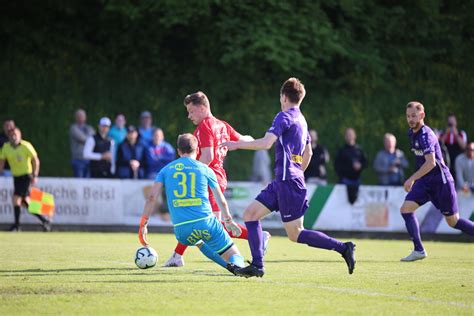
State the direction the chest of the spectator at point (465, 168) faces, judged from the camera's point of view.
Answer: toward the camera

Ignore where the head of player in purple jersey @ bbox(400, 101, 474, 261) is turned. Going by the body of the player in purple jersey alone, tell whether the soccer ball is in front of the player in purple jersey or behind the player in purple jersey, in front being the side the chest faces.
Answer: in front

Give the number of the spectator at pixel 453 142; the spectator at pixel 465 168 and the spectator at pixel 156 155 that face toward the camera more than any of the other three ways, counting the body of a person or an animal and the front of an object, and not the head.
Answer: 3

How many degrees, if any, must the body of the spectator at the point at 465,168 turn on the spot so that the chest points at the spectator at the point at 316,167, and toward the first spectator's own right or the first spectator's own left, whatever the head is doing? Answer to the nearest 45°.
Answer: approximately 90° to the first spectator's own right

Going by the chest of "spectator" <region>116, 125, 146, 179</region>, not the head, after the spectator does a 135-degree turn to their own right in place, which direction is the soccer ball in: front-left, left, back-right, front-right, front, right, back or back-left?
back-left

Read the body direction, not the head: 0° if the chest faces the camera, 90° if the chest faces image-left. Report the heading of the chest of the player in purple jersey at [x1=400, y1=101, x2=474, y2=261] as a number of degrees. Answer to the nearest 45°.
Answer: approximately 45°

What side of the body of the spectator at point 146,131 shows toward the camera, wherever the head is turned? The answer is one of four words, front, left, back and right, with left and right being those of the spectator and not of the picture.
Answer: front

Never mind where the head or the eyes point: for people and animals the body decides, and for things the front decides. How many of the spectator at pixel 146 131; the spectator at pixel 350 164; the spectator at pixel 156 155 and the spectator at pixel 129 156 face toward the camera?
4

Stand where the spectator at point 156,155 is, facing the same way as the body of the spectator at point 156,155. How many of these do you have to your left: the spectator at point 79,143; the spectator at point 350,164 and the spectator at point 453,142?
2

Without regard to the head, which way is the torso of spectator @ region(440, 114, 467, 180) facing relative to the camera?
toward the camera

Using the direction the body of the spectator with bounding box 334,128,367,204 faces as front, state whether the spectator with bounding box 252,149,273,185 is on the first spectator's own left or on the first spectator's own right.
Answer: on the first spectator's own right

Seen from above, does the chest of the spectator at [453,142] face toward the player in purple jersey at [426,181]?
yes

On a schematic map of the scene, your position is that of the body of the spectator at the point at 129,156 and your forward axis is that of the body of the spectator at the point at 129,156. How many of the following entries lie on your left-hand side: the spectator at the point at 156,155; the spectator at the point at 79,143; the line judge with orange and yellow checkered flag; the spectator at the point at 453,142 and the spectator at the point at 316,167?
3

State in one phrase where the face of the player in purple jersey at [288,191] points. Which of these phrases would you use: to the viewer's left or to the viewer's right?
to the viewer's left

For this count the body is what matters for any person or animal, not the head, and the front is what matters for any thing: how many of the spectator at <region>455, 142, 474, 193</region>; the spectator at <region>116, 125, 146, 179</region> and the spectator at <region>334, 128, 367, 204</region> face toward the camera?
3

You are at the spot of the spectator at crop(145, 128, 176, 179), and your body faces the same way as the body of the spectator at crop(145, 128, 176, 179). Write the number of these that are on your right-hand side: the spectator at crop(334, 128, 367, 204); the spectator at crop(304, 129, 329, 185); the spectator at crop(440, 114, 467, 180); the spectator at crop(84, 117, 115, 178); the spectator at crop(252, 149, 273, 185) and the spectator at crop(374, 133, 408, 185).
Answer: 1

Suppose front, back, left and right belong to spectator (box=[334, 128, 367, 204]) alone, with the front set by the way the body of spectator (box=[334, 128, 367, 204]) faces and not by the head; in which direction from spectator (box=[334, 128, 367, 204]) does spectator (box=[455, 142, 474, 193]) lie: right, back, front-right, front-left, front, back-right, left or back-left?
left

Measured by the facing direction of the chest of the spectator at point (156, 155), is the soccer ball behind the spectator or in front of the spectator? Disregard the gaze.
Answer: in front
